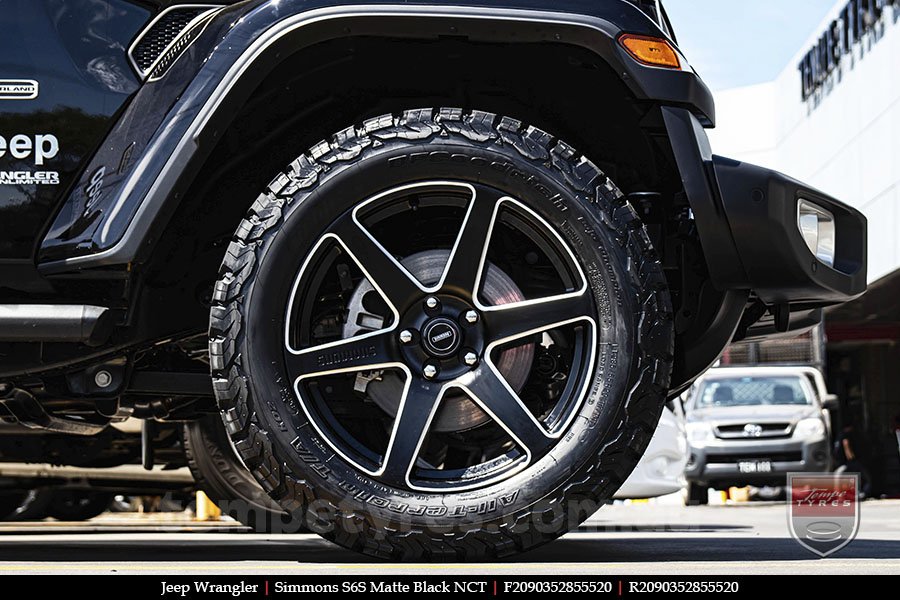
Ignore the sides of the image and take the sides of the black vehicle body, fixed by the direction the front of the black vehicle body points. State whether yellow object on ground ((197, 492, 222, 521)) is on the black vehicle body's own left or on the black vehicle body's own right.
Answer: on the black vehicle body's own left

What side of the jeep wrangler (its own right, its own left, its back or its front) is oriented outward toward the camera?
right

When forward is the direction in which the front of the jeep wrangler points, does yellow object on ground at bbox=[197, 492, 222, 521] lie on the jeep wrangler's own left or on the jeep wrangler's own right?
on the jeep wrangler's own left
